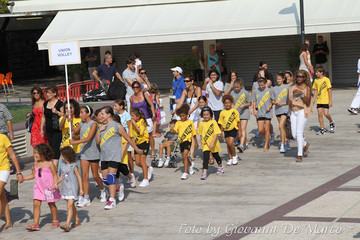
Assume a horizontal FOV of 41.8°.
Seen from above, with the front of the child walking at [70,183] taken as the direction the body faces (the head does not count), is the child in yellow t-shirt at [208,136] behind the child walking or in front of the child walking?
behind

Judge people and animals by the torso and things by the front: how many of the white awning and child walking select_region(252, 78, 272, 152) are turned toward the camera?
2

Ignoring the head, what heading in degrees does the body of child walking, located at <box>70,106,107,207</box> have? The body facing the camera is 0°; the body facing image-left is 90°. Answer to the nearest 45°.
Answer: approximately 45°

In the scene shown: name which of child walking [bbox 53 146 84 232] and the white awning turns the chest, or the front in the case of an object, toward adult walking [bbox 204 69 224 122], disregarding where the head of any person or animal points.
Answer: the white awning

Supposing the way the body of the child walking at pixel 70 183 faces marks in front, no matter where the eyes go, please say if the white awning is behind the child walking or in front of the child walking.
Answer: behind

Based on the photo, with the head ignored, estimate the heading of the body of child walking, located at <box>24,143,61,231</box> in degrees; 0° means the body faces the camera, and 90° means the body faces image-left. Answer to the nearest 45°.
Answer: approximately 45°

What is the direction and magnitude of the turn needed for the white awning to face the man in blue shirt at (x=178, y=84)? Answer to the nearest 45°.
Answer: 0° — it already faces them

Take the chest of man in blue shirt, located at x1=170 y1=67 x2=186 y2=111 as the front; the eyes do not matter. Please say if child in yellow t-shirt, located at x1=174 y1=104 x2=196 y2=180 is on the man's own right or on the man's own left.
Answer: on the man's own left

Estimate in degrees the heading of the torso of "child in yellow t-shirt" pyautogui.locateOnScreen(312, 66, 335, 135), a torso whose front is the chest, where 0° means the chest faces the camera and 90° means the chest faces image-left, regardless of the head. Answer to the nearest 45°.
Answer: approximately 45°
